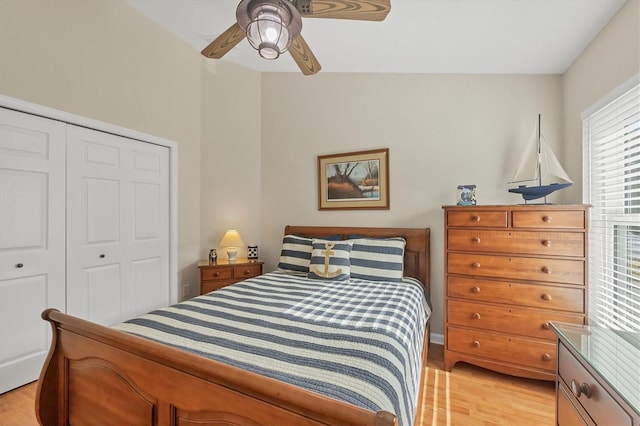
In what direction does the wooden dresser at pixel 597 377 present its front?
to the viewer's left

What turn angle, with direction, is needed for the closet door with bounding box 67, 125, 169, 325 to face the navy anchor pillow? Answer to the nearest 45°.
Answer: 0° — it already faces it

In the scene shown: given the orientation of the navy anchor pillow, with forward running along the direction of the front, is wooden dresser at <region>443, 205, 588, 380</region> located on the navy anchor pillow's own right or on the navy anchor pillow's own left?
on the navy anchor pillow's own left

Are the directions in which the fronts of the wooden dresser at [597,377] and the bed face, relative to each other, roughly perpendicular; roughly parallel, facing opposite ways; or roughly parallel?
roughly perpendicular

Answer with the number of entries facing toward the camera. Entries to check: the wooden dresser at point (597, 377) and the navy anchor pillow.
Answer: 1

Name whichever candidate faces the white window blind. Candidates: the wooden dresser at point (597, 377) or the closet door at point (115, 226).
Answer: the closet door

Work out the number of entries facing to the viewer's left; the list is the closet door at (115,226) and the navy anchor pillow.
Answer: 0

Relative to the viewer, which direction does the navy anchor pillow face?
toward the camera

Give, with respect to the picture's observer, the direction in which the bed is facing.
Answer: facing the viewer and to the left of the viewer

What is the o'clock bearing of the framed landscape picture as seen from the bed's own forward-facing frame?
The framed landscape picture is roughly at 6 o'clock from the bed.

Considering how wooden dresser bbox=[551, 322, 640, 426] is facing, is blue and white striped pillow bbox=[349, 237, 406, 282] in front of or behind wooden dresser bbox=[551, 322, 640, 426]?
in front

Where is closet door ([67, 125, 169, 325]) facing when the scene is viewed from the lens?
facing the viewer and to the right of the viewer

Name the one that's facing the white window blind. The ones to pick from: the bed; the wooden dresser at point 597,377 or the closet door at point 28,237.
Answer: the closet door

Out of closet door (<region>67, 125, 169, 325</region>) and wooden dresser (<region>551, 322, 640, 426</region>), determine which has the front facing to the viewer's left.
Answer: the wooden dresser
